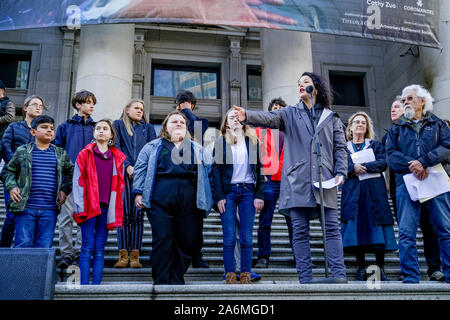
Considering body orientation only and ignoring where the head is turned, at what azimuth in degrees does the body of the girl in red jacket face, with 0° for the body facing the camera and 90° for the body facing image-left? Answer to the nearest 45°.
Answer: approximately 0°

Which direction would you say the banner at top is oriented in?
toward the camera

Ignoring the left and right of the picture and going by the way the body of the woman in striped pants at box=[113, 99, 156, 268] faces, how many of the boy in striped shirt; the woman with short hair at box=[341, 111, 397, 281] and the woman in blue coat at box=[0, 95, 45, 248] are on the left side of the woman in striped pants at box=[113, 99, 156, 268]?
1

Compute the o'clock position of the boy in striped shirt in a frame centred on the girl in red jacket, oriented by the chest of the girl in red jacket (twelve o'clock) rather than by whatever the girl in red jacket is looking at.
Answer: The boy in striped shirt is roughly at 4 o'clock from the girl in red jacket.

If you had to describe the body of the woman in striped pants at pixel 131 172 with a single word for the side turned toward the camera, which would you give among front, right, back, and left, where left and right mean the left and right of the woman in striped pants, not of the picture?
front

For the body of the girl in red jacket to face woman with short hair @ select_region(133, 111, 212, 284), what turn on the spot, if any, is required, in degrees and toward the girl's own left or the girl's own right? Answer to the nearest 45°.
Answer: approximately 45° to the girl's own left

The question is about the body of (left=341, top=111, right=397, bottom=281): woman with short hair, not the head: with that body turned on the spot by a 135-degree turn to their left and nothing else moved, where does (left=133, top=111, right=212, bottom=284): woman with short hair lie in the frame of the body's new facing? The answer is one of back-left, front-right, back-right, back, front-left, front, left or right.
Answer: back

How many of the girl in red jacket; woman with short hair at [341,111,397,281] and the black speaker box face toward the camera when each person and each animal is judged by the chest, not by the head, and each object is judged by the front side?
3

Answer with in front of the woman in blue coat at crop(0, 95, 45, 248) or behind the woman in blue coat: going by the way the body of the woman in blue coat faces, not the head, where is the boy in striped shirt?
in front

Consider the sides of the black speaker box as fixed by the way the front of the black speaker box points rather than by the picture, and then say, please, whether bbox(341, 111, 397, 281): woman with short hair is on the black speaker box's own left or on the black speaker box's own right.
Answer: on the black speaker box's own left
